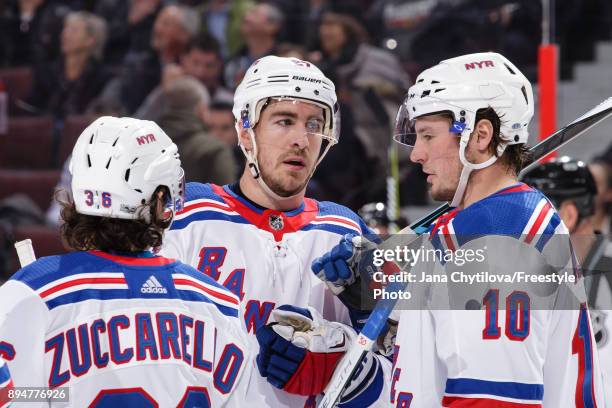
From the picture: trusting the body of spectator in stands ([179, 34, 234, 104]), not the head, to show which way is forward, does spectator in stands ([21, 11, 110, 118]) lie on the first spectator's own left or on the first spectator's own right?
on the first spectator's own right

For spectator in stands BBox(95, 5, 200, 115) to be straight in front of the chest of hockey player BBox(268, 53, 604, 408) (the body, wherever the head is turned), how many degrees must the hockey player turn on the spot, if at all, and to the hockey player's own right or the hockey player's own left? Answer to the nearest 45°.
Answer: approximately 45° to the hockey player's own right

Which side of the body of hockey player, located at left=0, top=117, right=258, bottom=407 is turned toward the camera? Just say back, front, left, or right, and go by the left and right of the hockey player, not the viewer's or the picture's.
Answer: back

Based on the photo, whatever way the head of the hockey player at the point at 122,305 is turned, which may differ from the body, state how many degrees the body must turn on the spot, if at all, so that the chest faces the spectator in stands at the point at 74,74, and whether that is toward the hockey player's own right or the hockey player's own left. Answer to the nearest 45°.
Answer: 0° — they already face them

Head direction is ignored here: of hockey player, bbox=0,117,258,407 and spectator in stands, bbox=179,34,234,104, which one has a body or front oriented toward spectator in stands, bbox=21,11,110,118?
the hockey player

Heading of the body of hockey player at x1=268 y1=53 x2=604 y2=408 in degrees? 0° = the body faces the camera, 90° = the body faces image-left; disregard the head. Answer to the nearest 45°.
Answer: approximately 90°

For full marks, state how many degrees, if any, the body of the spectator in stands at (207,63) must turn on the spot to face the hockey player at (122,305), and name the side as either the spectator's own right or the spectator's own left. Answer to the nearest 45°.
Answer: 0° — they already face them

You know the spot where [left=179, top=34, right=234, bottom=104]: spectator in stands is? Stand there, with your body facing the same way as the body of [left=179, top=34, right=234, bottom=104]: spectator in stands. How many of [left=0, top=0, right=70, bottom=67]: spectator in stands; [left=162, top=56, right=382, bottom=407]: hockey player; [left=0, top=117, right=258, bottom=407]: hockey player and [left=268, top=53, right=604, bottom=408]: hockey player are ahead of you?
3

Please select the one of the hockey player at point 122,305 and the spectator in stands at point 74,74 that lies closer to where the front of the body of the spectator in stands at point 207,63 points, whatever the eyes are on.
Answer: the hockey player

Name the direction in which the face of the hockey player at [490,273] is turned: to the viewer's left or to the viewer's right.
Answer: to the viewer's left
